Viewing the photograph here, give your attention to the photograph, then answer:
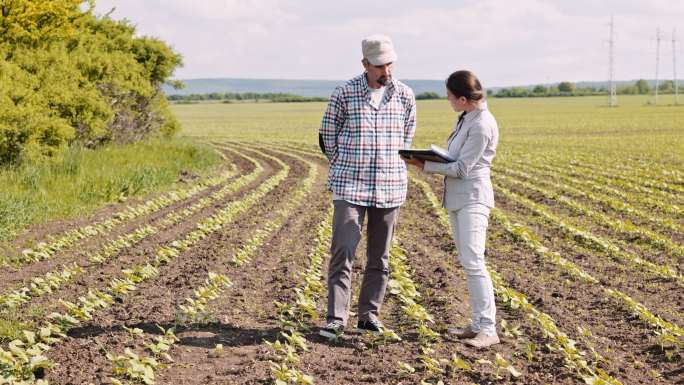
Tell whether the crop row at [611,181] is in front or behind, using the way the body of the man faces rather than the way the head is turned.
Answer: behind

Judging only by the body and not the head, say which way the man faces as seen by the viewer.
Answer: toward the camera

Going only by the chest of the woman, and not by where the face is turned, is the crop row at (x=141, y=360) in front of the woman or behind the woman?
in front

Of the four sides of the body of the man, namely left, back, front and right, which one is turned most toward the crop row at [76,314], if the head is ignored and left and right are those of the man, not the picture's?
right

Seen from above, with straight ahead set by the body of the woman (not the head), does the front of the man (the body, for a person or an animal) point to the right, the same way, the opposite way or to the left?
to the left

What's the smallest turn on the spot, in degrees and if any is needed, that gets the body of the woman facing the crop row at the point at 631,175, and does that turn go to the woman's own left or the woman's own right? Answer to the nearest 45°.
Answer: approximately 90° to the woman's own right

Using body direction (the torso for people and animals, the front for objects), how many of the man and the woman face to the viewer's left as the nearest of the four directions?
1

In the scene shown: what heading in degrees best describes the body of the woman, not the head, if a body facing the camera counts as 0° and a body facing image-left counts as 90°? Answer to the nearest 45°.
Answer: approximately 90°

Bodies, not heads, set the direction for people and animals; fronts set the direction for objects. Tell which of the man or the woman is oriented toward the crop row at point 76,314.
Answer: the woman
